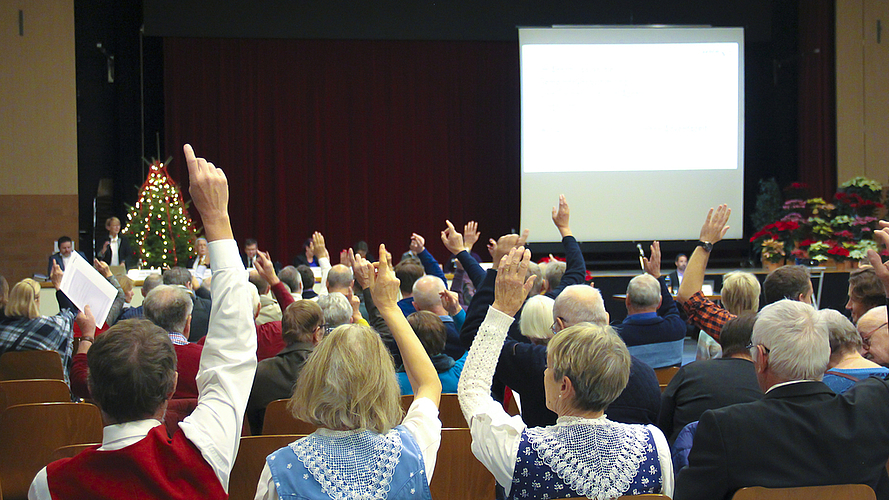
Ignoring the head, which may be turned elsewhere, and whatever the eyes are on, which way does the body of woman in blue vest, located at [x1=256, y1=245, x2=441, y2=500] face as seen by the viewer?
away from the camera

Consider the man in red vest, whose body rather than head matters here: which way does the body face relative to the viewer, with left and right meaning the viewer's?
facing away from the viewer

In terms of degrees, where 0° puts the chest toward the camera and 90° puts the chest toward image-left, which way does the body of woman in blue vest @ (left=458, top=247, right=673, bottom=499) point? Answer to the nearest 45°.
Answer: approximately 180°

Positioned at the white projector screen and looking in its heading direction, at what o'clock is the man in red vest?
The man in red vest is roughly at 12 o'clock from the white projector screen.

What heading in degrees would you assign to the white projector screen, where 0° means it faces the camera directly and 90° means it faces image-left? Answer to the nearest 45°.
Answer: approximately 0°

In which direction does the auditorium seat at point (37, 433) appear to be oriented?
away from the camera

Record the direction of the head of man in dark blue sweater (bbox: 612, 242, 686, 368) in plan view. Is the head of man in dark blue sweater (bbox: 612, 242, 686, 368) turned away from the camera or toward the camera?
away from the camera

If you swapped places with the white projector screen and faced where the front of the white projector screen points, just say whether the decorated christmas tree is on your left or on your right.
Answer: on your right

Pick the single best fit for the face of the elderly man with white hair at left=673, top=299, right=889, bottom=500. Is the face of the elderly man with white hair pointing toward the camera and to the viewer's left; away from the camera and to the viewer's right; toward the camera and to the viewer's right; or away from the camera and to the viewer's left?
away from the camera and to the viewer's left

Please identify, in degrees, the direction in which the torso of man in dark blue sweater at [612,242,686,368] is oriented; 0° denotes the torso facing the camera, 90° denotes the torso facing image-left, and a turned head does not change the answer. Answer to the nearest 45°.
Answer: approximately 180°

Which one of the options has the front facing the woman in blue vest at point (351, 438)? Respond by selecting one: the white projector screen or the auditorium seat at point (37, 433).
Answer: the white projector screen

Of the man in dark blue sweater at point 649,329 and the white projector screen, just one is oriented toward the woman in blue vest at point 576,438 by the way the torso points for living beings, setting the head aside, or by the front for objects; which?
the white projector screen

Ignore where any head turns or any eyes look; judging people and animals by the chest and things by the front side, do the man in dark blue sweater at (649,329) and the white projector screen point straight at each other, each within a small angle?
yes
